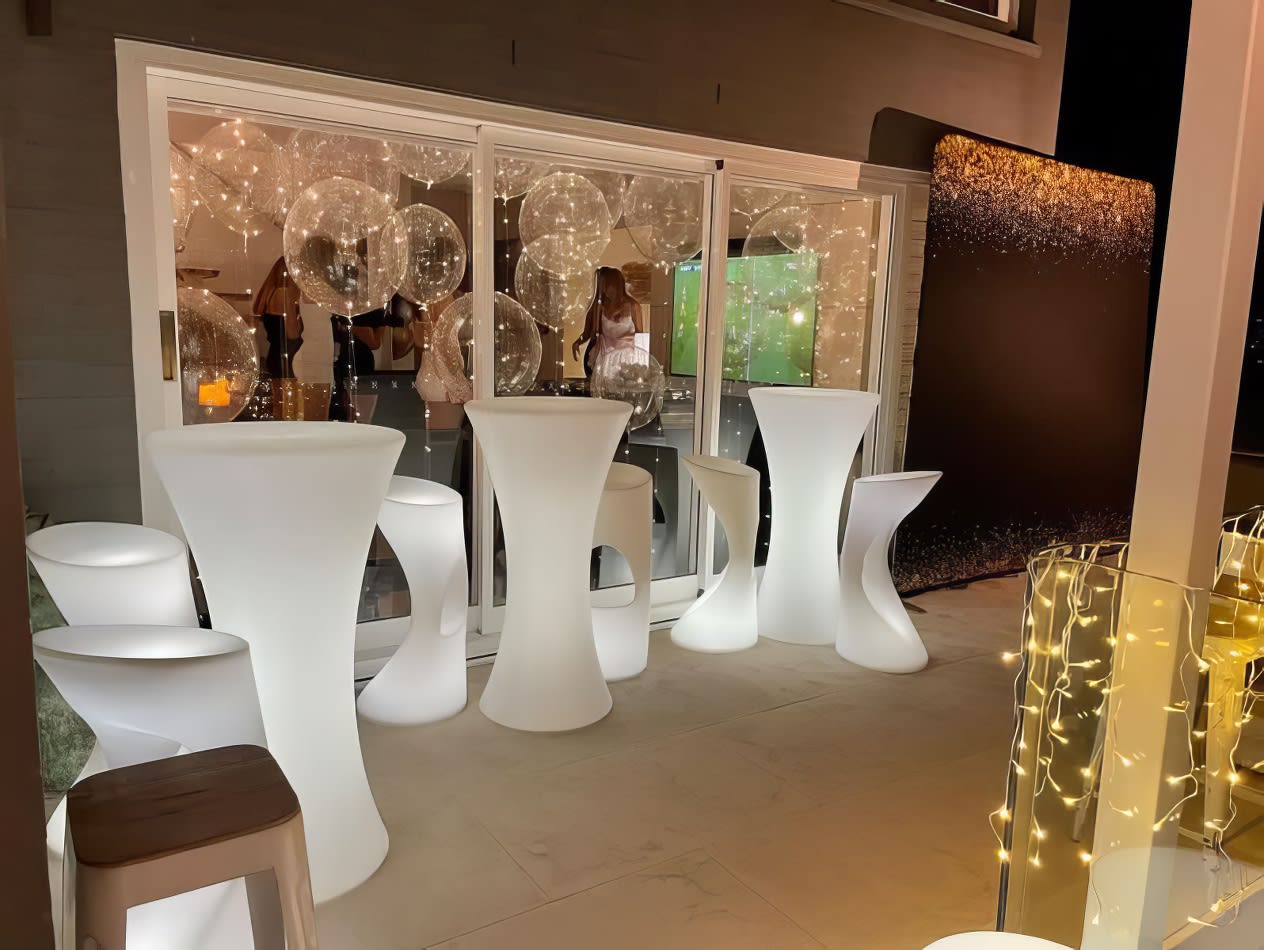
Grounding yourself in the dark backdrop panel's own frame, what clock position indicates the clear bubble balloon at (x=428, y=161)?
The clear bubble balloon is roughly at 3 o'clock from the dark backdrop panel.

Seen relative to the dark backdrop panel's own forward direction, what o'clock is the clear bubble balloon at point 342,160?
The clear bubble balloon is roughly at 3 o'clock from the dark backdrop panel.

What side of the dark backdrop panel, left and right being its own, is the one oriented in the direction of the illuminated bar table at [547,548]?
right

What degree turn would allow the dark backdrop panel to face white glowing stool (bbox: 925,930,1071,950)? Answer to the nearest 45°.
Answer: approximately 45° to its right

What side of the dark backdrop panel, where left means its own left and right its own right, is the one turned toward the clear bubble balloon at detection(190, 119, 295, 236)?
right

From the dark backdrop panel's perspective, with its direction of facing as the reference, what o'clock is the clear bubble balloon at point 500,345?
The clear bubble balloon is roughly at 3 o'clock from the dark backdrop panel.

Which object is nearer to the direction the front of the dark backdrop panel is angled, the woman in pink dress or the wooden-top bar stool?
the wooden-top bar stool

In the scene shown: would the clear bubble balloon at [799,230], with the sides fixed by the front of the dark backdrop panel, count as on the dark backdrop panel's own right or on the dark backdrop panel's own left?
on the dark backdrop panel's own right

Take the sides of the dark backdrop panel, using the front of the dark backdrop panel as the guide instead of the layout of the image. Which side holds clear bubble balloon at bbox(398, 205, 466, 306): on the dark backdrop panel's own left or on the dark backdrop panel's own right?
on the dark backdrop panel's own right

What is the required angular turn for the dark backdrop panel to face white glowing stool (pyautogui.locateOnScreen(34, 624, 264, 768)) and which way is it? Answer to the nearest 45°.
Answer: approximately 45° to its right

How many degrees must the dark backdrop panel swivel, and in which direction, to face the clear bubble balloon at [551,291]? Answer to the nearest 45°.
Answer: approximately 90° to its right

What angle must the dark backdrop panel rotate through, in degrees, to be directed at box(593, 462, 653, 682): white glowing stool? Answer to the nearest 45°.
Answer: approximately 90° to its right

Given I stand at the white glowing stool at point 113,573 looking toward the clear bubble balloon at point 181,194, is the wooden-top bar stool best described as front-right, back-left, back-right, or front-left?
back-right
